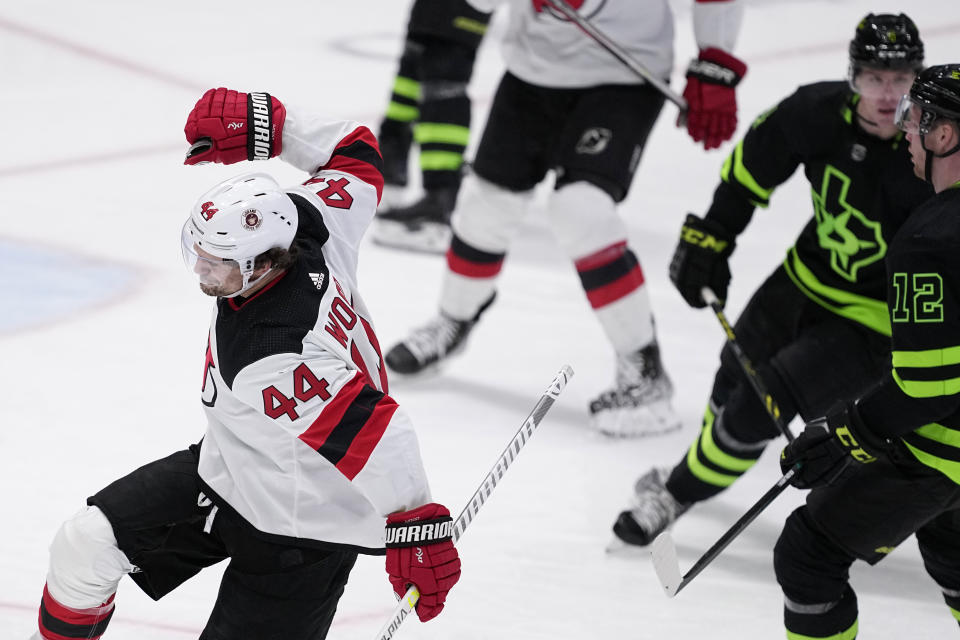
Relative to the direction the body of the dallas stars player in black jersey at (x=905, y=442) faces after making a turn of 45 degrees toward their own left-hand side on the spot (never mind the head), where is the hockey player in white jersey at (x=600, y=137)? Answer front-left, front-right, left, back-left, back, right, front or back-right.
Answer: right

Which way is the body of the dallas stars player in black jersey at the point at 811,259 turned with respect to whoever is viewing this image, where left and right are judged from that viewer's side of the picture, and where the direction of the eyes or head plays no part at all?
facing the viewer

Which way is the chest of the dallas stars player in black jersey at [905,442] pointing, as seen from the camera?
to the viewer's left

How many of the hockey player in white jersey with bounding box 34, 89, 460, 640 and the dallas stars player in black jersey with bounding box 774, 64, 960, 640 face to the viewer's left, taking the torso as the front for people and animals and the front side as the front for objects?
2

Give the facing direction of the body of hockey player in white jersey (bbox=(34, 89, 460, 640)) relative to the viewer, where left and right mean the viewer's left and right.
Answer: facing to the left of the viewer

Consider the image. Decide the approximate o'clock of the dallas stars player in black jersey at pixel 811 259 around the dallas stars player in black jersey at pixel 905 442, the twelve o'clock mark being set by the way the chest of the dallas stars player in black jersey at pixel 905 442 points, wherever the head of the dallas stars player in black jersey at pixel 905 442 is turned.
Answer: the dallas stars player in black jersey at pixel 811 259 is roughly at 2 o'clock from the dallas stars player in black jersey at pixel 905 442.

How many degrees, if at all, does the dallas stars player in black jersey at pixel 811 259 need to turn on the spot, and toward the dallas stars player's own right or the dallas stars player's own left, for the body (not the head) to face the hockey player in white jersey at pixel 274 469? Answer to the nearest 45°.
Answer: approximately 45° to the dallas stars player's own right

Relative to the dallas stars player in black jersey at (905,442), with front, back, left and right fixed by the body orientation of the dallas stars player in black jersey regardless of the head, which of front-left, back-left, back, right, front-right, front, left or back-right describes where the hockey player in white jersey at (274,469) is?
front-left

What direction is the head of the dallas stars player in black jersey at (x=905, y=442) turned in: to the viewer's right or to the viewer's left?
to the viewer's left

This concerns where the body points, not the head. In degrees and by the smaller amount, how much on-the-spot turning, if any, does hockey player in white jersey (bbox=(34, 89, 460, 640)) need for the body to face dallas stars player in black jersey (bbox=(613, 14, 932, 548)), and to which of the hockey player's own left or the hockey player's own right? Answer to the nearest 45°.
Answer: approximately 135° to the hockey player's own right
